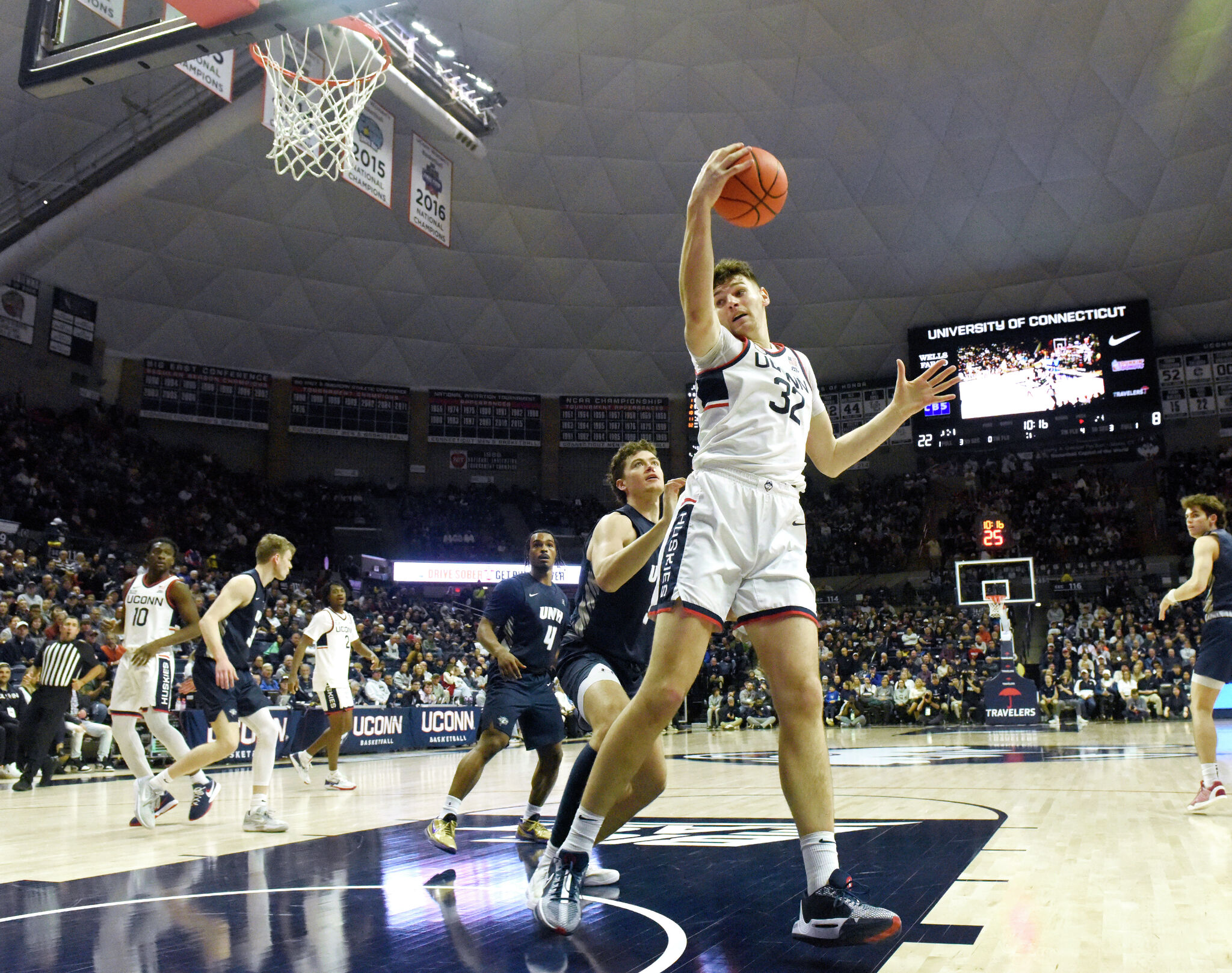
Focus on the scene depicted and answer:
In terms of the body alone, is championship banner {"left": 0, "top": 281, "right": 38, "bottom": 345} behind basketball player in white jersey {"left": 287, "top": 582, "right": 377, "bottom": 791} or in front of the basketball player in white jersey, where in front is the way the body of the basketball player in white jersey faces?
behind

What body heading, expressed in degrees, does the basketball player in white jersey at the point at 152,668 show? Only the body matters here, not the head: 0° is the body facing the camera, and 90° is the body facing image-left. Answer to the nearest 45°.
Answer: approximately 45°

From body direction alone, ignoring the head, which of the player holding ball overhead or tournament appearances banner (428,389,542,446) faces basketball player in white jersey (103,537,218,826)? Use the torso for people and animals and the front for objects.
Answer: the tournament appearances banner

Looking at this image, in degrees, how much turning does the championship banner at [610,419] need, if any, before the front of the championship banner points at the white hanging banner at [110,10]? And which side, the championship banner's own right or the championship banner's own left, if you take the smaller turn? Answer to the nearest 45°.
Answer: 0° — it already faces it

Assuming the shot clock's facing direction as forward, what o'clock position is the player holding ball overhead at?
The player holding ball overhead is roughly at 12 o'clock from the shot clock.

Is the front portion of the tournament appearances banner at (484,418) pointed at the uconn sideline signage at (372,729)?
yes

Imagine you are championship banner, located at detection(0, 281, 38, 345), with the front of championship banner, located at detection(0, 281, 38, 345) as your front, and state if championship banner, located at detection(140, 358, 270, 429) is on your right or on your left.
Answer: on your left

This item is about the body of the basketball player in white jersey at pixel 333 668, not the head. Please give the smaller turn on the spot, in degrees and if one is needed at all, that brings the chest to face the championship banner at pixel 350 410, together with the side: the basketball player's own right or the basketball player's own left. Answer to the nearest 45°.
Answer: approximately 135° to the basketball player's own left
